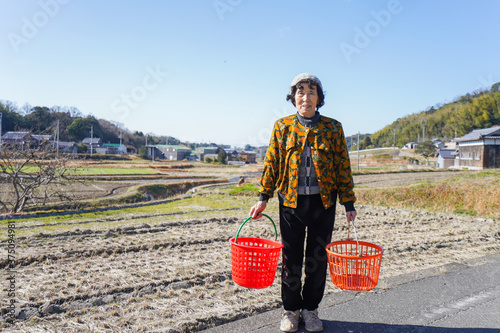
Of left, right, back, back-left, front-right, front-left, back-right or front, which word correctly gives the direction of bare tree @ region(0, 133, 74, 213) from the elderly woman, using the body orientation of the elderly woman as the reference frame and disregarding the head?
back-right

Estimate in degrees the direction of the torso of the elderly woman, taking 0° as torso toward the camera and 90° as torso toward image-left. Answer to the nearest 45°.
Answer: approximately 0°

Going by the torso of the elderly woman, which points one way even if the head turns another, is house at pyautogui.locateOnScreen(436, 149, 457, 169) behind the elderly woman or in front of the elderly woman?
behind

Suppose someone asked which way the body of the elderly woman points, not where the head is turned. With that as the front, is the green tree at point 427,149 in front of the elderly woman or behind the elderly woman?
behind

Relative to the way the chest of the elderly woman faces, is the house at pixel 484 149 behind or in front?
behind
